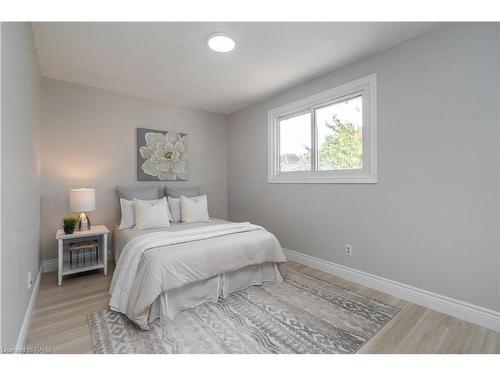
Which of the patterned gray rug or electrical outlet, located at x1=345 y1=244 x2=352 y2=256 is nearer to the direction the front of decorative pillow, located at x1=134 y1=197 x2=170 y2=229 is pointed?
the patterned gray rug

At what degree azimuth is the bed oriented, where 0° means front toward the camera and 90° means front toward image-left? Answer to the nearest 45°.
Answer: approximately 315°

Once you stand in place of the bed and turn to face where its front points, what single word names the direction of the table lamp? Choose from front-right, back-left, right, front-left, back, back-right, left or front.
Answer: back

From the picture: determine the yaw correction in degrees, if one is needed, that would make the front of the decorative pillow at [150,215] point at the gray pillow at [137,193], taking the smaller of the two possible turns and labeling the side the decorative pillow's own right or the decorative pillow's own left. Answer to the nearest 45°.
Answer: approximately 180°

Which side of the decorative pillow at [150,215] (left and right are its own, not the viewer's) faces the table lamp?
right

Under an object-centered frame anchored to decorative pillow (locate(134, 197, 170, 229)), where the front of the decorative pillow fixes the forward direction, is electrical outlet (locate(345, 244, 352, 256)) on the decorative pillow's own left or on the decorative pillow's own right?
on the decorative pillow's own left

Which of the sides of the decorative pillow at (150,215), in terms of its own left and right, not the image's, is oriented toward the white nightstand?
right

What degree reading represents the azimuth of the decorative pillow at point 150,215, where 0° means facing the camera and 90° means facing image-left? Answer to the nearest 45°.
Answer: approximately 0°
